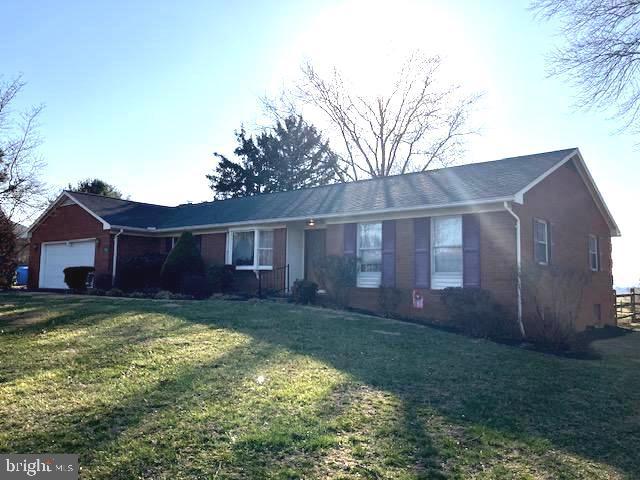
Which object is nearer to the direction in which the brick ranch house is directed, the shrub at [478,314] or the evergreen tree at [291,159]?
the shrub

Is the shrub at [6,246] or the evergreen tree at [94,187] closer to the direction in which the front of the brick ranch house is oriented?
the shrub

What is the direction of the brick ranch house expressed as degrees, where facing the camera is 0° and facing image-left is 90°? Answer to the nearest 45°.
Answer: approximately 45°

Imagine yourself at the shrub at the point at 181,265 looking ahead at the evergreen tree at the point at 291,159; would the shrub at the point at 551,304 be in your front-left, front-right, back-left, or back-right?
back-right

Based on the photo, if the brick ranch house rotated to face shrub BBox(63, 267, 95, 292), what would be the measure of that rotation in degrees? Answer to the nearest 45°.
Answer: approximately 45° to its right

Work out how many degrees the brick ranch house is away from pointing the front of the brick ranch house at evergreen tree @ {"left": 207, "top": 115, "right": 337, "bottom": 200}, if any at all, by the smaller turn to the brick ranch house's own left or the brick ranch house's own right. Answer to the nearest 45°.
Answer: approximately 135° to the brick ranch house's own right

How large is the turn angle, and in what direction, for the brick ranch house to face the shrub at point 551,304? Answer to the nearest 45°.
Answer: approximately 90° to its left

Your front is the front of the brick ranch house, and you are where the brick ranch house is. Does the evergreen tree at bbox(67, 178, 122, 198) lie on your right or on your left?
on your right

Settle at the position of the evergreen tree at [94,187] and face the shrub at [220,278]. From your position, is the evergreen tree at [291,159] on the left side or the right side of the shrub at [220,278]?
left
